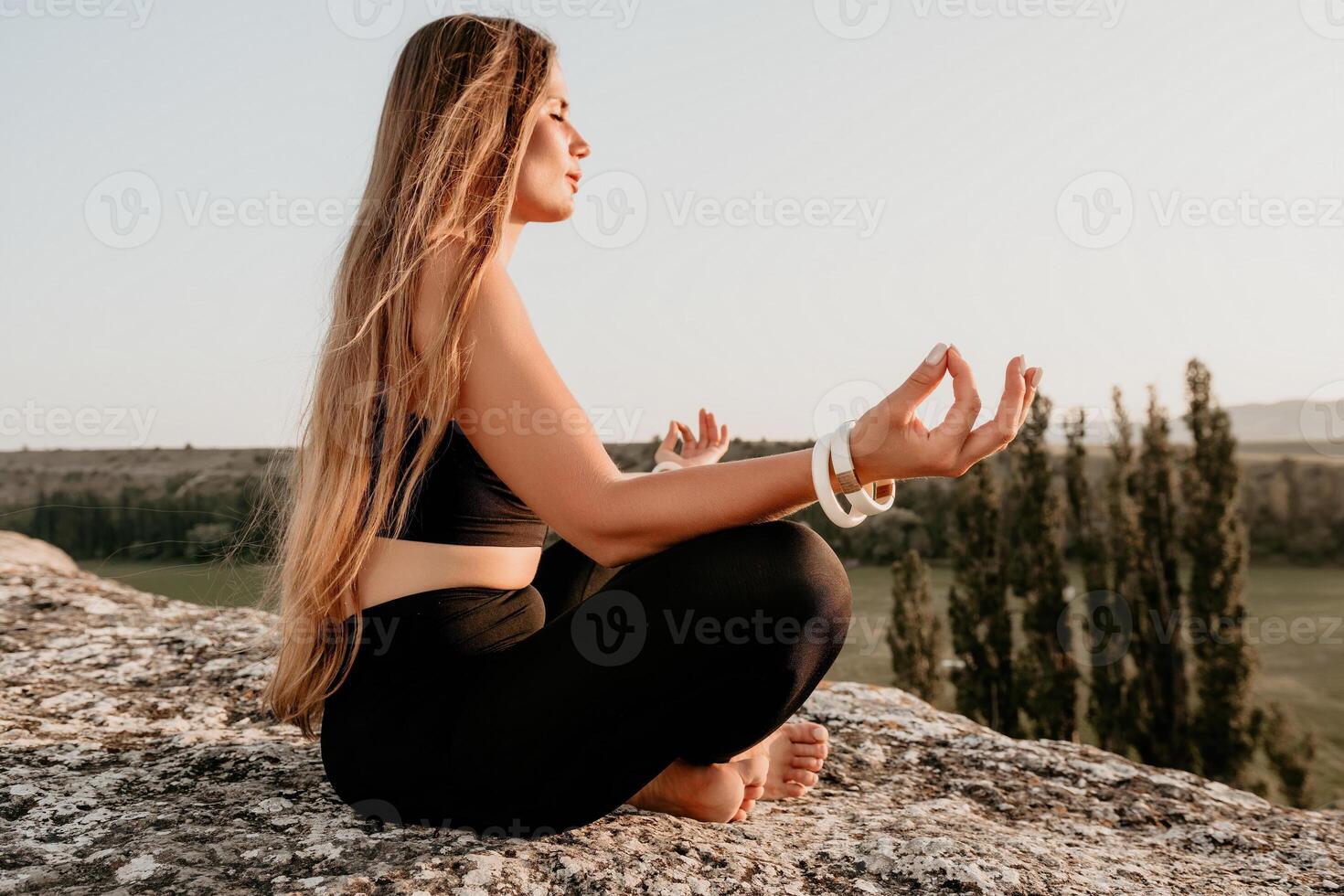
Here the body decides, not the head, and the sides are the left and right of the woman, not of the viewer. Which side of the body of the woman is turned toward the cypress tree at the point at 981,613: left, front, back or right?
left

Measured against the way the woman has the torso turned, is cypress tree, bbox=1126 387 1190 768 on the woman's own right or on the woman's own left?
on the woman's own left

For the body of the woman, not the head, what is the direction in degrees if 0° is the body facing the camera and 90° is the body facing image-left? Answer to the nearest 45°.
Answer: approximately 270°

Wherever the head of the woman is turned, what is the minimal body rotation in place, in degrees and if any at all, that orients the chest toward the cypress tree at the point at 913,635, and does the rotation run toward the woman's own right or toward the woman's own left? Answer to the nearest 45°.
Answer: approximately 90° to the woman's own left

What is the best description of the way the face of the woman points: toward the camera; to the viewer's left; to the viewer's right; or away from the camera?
to the viewer's right

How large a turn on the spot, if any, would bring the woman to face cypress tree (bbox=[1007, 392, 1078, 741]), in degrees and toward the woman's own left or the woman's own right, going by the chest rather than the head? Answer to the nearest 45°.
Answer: approximately 45° to the woman's own left
